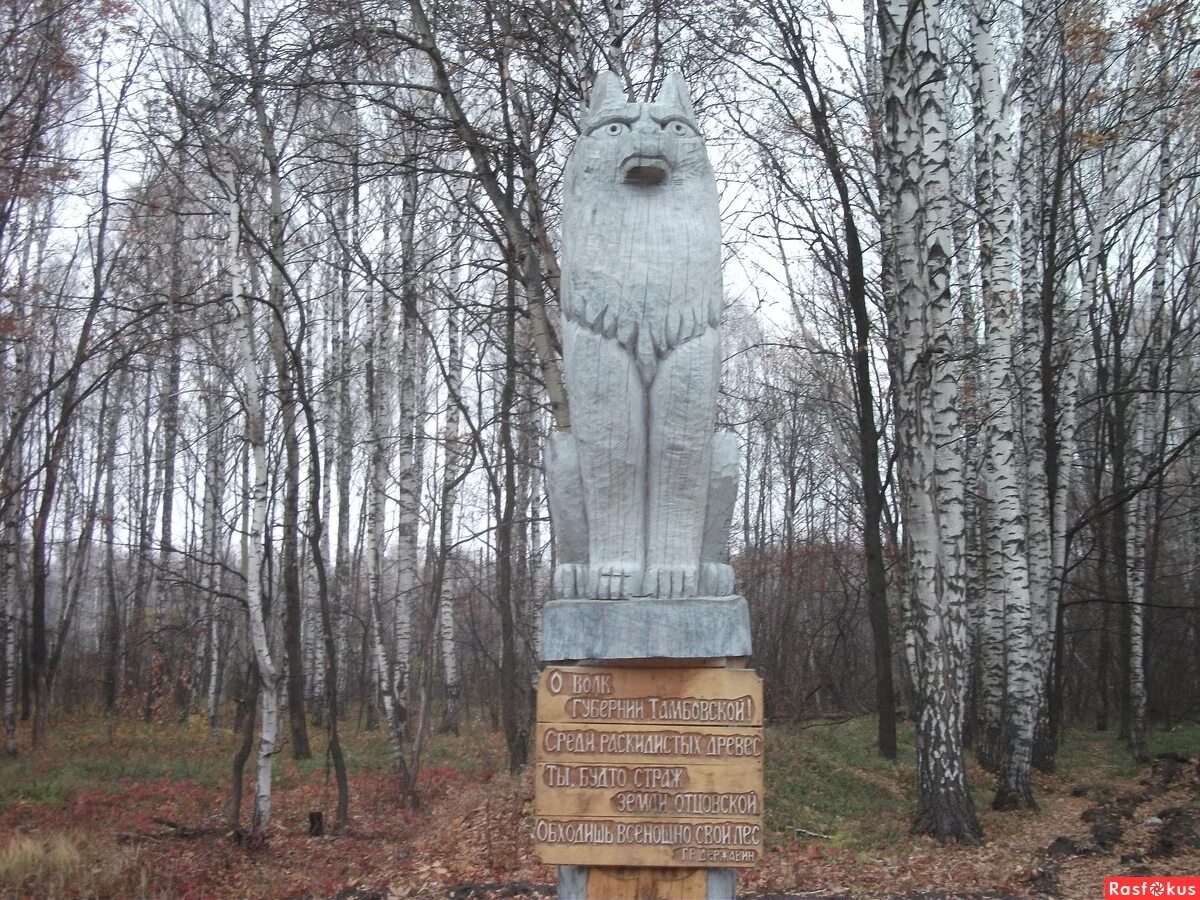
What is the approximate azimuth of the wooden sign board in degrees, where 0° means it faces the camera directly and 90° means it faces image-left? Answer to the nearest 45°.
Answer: approximately 0°

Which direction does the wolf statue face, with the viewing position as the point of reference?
facing the viewer

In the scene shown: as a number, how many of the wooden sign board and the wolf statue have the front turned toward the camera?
2
